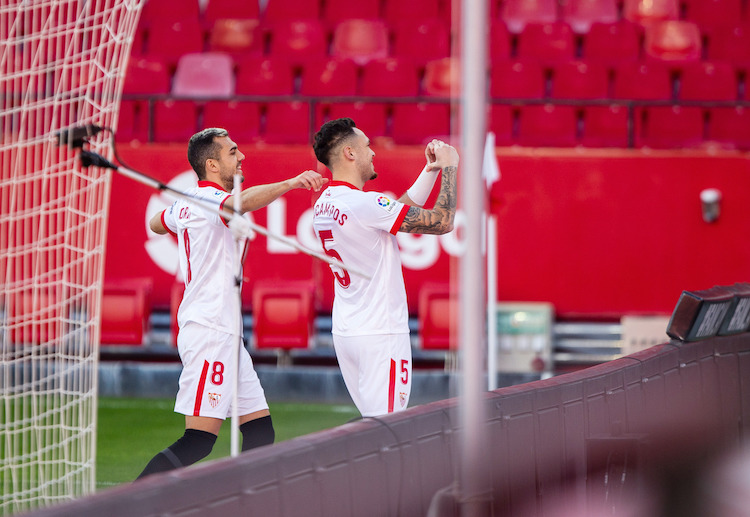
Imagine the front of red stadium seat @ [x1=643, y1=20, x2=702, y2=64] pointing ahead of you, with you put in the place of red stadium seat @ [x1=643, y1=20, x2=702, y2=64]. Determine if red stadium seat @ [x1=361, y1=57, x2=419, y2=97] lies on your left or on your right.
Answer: on your right

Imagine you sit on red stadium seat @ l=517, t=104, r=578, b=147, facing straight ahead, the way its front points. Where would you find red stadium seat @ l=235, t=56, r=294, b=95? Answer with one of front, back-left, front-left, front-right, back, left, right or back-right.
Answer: right

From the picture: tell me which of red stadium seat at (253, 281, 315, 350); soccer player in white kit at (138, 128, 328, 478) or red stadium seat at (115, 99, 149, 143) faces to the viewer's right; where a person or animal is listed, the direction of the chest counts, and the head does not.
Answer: the soccer player in white kit

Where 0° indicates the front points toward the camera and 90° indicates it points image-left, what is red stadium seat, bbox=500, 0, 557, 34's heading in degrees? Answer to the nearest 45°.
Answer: approximately 0°

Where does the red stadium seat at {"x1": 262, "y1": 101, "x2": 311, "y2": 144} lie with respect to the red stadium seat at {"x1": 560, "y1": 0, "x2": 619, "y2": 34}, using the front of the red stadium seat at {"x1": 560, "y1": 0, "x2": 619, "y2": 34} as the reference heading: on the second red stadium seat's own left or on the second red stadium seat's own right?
on the second red stadium seat's own right

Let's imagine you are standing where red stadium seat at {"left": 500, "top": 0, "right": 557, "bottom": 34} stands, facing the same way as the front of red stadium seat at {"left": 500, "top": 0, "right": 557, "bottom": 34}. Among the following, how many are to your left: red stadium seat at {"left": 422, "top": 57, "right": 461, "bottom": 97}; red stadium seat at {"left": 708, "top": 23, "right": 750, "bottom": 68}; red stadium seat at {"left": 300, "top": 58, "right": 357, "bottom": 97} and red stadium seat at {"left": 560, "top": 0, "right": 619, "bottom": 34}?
2

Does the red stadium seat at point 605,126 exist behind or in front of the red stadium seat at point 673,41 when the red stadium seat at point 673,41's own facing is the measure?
in front

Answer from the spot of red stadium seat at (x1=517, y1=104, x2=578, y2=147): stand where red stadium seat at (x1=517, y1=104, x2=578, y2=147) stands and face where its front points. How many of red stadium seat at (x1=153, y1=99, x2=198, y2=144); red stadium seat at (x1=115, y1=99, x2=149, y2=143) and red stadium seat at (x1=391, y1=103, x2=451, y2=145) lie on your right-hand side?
3

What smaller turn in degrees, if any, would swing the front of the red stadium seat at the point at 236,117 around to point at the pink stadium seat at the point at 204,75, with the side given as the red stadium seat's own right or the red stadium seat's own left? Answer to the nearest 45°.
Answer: approximately 135° to the red stadium seat's own right

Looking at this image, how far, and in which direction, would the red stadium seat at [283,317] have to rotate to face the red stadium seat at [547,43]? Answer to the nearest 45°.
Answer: approximately 135° to its left

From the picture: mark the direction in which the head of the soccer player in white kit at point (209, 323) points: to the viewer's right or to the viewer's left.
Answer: to the viewer's right

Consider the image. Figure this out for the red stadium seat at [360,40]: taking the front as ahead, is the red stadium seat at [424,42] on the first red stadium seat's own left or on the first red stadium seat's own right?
on the first red stadium seat's own left

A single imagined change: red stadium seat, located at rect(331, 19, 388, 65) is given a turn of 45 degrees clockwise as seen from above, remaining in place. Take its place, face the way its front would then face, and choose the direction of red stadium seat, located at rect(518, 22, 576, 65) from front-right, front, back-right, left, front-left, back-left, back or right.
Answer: back-left

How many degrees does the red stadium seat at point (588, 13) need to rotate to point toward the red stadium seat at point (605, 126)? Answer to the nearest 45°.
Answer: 0° — it already faces it
